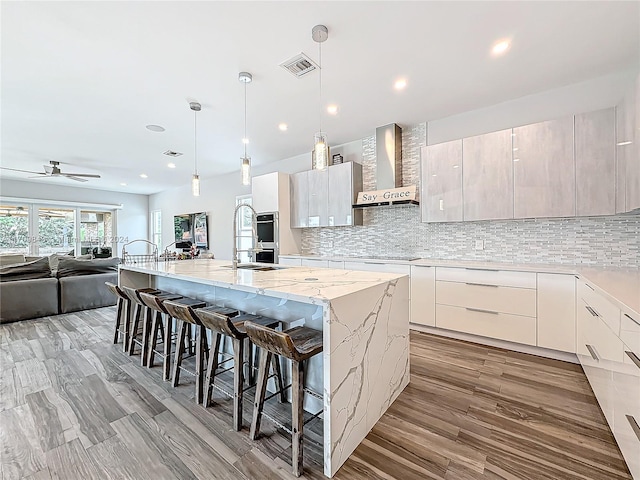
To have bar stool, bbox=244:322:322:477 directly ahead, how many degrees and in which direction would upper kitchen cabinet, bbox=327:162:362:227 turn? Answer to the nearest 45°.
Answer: approximately 45° to its left

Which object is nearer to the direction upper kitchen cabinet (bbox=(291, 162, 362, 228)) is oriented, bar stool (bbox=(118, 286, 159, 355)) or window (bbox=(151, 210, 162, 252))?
the bar stool

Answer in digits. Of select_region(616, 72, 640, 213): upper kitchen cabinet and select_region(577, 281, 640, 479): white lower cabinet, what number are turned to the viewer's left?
2

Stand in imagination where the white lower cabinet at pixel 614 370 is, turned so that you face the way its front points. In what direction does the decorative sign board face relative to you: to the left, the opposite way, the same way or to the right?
to the left

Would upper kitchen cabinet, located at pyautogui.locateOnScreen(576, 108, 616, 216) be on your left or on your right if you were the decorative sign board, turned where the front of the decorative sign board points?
on your left

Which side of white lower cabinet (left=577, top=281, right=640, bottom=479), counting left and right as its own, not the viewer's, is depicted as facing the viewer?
left

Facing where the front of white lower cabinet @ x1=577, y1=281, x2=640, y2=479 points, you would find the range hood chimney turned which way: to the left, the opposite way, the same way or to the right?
to the left

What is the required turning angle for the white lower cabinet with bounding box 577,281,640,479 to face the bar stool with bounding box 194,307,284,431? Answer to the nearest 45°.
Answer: approximately 45° to its left

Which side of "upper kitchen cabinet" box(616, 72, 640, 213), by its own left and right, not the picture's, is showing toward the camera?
left
